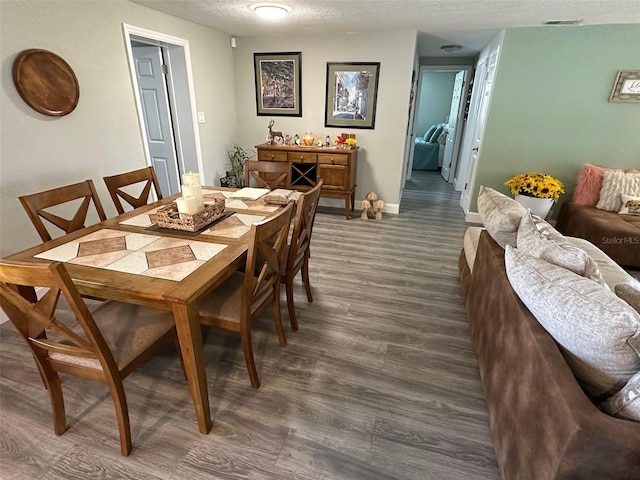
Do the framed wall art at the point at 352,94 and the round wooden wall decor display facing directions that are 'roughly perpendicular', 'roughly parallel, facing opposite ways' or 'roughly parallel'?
roughly perpendicular

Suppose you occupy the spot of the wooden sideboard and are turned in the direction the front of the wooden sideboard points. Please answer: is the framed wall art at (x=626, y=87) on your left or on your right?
on your left

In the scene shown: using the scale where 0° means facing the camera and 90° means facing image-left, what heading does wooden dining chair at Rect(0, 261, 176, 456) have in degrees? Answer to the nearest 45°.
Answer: approximately 225°

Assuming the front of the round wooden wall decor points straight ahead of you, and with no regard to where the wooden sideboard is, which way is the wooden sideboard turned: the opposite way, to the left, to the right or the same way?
to the right

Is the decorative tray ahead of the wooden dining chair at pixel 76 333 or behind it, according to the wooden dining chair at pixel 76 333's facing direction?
ahead

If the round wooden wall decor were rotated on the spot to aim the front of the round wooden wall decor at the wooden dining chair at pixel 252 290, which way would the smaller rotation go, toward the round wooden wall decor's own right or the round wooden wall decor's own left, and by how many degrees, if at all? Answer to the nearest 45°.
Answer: approximately 45° to the round wooden wall decor's own right

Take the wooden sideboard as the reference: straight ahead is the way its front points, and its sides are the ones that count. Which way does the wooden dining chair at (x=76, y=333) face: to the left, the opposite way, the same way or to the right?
the opposite way

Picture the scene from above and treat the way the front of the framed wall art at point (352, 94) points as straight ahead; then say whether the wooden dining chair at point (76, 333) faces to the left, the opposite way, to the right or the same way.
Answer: the opposite way

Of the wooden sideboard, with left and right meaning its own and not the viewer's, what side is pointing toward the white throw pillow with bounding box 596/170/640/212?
left
